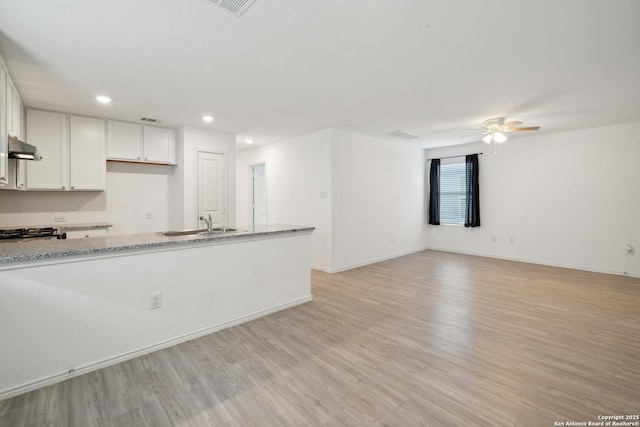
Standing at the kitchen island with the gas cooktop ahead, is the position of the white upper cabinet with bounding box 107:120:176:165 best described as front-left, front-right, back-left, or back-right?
front-right

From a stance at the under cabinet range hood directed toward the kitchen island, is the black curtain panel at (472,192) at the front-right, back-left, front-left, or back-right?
front-left

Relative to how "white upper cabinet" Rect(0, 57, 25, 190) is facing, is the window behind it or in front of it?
in front

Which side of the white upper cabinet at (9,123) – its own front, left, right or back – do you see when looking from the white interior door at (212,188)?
front

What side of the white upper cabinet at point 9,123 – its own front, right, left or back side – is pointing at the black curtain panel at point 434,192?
front

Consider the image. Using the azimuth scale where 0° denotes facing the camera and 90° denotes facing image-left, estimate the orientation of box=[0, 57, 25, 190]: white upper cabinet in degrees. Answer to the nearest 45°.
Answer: approximately 270°

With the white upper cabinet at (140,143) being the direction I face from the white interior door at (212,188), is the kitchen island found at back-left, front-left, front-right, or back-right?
front-left

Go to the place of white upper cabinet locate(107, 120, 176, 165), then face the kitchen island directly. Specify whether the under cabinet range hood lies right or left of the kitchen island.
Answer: right

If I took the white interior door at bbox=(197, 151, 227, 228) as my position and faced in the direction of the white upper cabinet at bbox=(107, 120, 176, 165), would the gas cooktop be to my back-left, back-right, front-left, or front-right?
front-left

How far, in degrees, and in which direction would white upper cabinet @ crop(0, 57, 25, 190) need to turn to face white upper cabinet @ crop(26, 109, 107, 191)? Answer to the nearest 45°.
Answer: approximately 45° to its left

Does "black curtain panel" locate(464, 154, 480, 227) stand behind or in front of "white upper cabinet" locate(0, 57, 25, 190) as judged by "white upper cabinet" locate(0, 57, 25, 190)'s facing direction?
in front

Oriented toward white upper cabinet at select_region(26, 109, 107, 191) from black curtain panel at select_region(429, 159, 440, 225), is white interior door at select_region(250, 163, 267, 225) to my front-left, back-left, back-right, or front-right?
front-right
